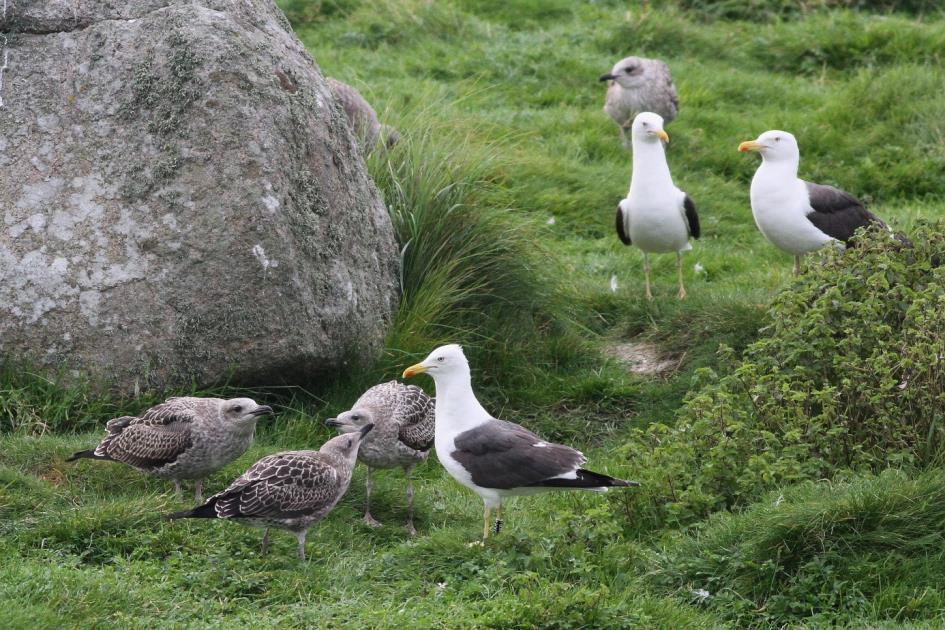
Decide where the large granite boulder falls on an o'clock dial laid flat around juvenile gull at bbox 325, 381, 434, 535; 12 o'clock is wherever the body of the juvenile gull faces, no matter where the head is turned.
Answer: The large granite boulder is roughly at 3 o'clock from the juvenile gull.

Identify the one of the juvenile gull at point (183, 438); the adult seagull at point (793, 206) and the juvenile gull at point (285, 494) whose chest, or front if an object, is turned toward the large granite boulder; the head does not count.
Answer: the adult seagull

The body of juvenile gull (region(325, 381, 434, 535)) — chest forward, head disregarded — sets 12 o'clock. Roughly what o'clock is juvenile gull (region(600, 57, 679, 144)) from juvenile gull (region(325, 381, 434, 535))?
juvenile gull (region(600, 57, 679, 144)) is roughly at 5 o'clock from juvenile gull (region(325, 381, 434, 535)).

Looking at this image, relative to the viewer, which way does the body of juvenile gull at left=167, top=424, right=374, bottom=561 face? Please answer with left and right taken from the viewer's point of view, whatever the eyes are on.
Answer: facing to the right of the viewer

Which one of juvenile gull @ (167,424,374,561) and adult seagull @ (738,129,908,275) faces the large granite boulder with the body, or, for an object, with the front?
the adult seagull

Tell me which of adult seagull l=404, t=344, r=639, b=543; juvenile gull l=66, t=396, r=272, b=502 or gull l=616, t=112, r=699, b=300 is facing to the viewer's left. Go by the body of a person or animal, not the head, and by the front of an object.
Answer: the adult seagull

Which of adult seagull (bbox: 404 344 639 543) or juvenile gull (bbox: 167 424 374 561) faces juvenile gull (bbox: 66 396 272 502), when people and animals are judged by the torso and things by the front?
the adult seagull

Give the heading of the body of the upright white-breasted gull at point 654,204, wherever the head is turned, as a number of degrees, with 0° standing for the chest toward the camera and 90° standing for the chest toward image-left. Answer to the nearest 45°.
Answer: approximately 0°

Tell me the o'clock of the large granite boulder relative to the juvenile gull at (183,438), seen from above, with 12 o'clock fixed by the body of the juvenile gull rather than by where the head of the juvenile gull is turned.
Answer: The large granite boulder is roughly at 9 o'clock from the juvenile gull.

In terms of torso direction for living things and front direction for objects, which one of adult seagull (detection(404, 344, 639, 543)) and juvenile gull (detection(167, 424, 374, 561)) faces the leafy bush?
the juvenile gull

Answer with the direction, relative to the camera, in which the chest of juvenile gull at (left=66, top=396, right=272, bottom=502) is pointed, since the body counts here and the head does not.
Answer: to the viewer's right
